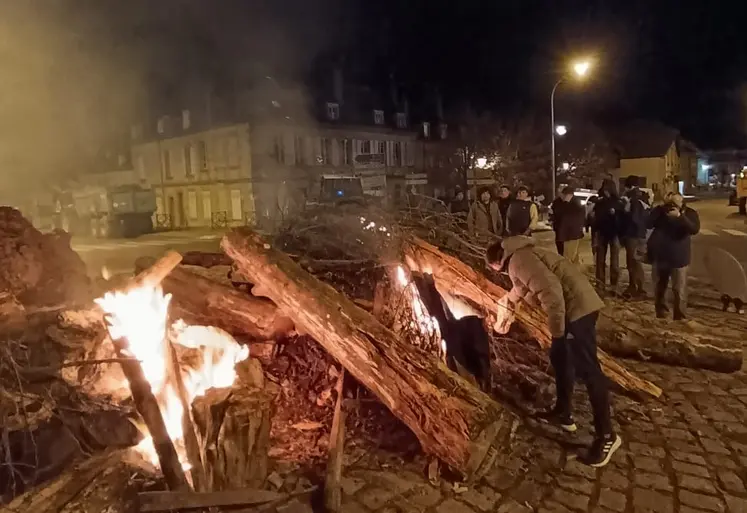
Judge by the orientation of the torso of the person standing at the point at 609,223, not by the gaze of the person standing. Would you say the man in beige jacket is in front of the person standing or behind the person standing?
in front

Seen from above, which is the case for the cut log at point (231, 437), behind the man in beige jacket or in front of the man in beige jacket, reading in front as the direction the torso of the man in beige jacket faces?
in front

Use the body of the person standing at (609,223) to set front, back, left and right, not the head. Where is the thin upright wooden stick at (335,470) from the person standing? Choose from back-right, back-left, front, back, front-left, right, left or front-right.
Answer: front

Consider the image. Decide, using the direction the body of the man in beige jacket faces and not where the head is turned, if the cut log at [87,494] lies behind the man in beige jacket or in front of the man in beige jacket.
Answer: in front

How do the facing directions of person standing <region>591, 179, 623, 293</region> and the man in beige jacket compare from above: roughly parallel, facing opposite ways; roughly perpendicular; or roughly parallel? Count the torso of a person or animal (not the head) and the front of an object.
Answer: roughly perpendicular

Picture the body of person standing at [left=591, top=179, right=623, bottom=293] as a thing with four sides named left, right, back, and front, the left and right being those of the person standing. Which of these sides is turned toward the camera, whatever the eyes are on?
front

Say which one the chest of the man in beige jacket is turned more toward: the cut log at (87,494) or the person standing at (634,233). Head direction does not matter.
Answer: the cut log

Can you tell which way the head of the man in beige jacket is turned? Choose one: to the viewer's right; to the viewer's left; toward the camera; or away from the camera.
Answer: to the viewer's left

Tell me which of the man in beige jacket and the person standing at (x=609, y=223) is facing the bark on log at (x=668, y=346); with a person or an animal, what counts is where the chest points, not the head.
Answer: the person standing

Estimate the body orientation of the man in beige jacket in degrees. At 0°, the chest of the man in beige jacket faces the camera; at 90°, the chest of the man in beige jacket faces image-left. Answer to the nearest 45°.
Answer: approximately 90°

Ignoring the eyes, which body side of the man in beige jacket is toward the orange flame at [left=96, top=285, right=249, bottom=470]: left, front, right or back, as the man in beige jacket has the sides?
front
